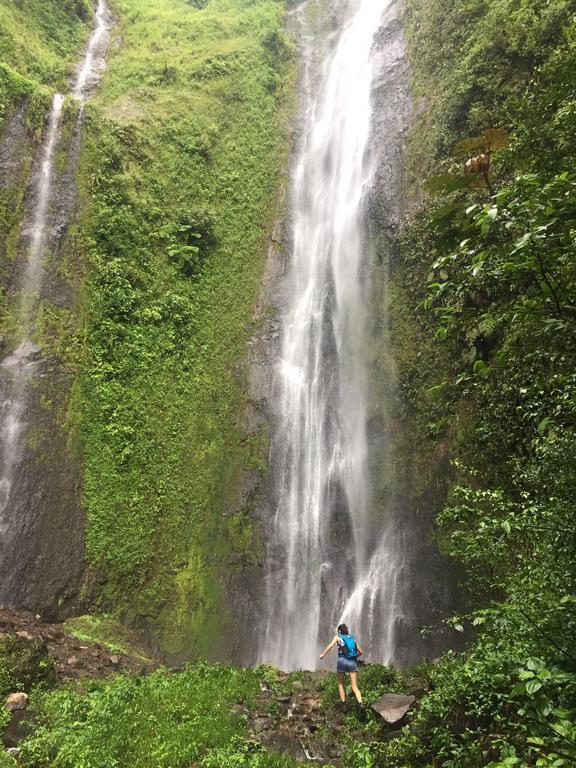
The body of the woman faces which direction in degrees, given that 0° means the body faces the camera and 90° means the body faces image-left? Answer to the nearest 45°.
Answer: approximately 135°

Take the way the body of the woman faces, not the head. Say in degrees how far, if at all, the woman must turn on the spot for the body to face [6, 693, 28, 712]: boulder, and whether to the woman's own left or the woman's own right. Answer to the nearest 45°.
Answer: approximately 45° to the woman's own left

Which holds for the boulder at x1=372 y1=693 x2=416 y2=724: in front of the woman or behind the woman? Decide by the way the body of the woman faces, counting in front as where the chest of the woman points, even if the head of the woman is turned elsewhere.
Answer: behind

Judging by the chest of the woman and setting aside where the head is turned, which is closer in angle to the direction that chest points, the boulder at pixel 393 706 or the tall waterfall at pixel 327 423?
the tall waterfall

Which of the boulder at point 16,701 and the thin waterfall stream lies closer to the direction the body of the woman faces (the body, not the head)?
the thin waterfall stream

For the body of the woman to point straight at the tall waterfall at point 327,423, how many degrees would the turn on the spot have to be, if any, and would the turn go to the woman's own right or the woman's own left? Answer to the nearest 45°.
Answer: approximately 45° to the woman's own right

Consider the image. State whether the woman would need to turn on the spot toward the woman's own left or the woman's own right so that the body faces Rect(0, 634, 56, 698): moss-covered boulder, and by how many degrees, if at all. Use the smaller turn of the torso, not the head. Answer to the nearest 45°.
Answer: approximately 45° to the woman's own left
